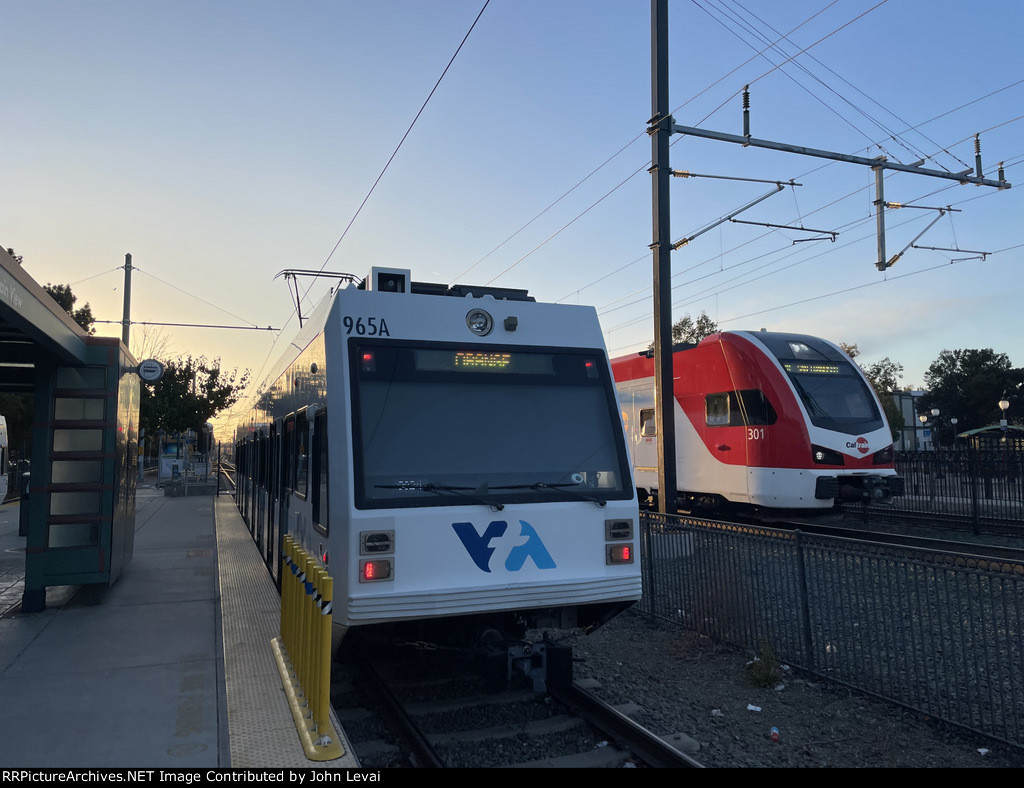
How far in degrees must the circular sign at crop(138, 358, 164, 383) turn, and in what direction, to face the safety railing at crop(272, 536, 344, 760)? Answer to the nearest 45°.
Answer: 0° — it already faces it

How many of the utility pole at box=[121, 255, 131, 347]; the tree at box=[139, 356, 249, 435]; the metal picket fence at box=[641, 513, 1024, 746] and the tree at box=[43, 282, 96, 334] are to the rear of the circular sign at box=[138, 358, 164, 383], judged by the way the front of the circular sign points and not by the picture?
3

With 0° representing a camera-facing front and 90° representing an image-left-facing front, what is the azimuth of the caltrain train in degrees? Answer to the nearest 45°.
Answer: approximately 315°

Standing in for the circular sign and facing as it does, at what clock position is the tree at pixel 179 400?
The tree is roughly at 6 o'clock from the circular sign.

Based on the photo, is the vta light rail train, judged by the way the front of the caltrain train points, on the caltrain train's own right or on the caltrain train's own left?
on the caltrain train's own right

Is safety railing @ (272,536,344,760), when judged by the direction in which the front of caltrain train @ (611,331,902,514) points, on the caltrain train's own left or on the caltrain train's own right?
on the caltrain train's own right

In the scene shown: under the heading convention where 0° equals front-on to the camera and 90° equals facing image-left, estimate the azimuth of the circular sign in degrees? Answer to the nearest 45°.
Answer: approximately 0°

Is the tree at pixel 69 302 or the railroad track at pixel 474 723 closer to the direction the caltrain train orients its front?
the railroad track

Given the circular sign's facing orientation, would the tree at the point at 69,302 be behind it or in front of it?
behind

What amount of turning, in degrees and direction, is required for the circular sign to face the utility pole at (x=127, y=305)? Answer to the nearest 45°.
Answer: approximately 180°

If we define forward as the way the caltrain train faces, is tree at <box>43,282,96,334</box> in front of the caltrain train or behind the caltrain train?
behind
